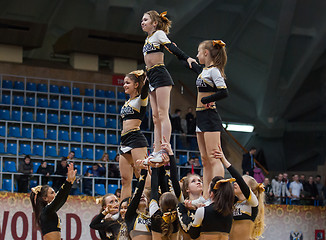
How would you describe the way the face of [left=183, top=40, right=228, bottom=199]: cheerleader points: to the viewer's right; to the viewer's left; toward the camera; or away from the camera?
to the viewer's left

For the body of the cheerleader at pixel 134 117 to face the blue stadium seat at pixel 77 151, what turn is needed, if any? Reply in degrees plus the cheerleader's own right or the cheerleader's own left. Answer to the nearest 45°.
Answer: approximately 135° to the cheerleader's own right

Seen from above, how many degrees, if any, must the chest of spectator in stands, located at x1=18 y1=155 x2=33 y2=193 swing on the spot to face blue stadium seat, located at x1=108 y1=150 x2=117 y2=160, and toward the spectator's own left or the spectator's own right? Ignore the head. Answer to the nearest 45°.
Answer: approximately 90° to the spectator's own left

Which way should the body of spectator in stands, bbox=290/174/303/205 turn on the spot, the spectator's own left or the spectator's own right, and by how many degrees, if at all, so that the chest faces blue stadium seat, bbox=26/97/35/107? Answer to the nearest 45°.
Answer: approximately 90° to the spectator's own right

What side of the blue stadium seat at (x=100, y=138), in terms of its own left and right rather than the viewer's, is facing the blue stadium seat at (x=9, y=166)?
right

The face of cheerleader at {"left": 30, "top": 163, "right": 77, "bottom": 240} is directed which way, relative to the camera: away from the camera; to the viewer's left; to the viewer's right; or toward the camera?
to the viewer's right

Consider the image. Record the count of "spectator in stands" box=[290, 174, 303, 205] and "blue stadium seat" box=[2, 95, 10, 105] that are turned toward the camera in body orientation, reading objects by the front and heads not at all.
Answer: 2

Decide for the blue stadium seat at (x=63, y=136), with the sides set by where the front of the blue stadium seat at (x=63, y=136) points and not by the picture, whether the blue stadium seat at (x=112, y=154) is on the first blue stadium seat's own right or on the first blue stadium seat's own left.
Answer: on the first blue stadium seat's own left

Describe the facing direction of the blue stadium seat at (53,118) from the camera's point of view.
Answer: facing the viewer and to the right of the viewer

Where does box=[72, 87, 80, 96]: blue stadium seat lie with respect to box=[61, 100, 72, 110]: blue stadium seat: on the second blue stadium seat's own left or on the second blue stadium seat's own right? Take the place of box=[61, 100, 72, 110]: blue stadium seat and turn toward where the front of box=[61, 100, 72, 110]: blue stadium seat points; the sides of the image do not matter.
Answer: on the second blue stadium seat's own left
